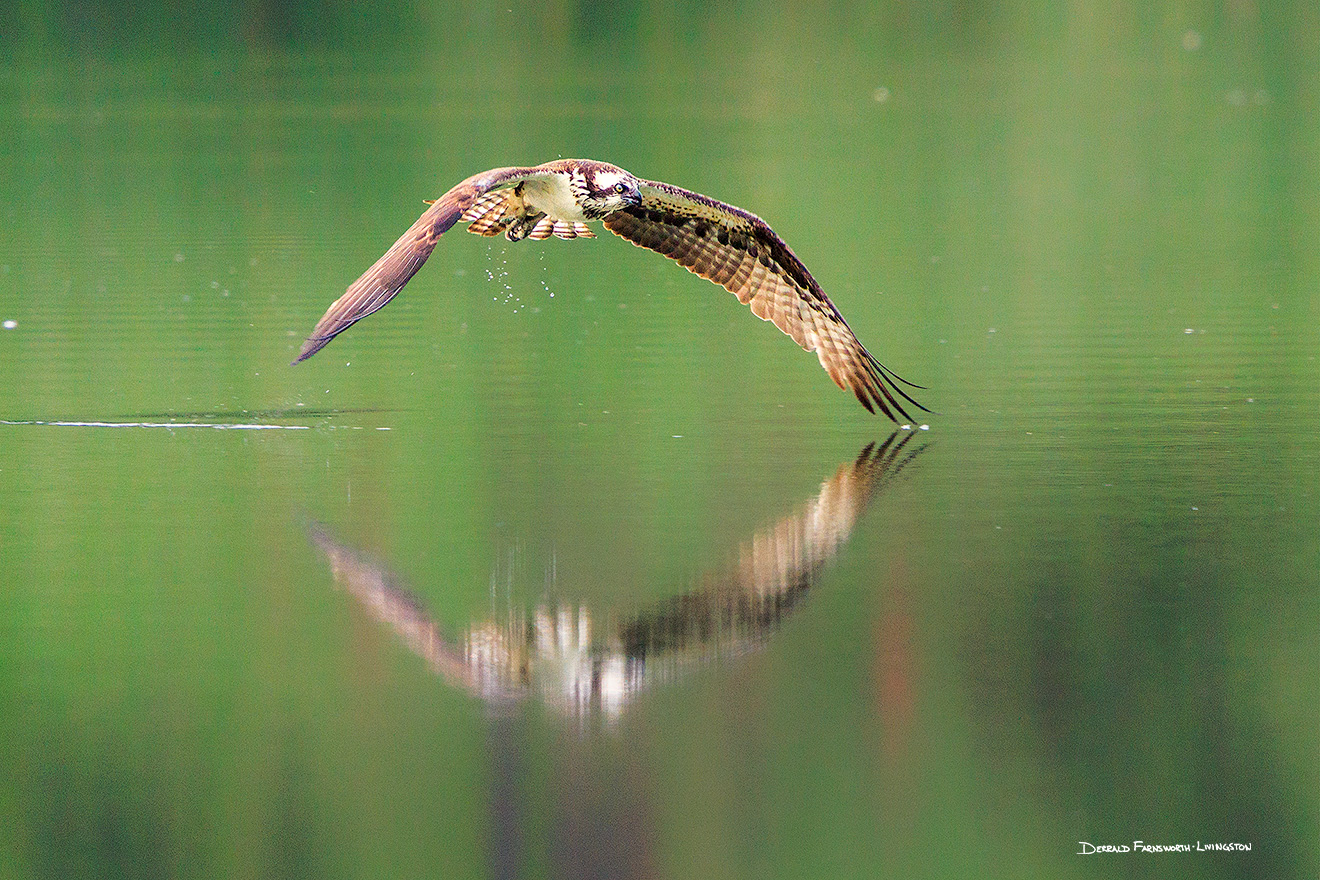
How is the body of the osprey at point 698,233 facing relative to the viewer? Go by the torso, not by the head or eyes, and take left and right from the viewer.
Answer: facing the viewer and to the right of the viewer
